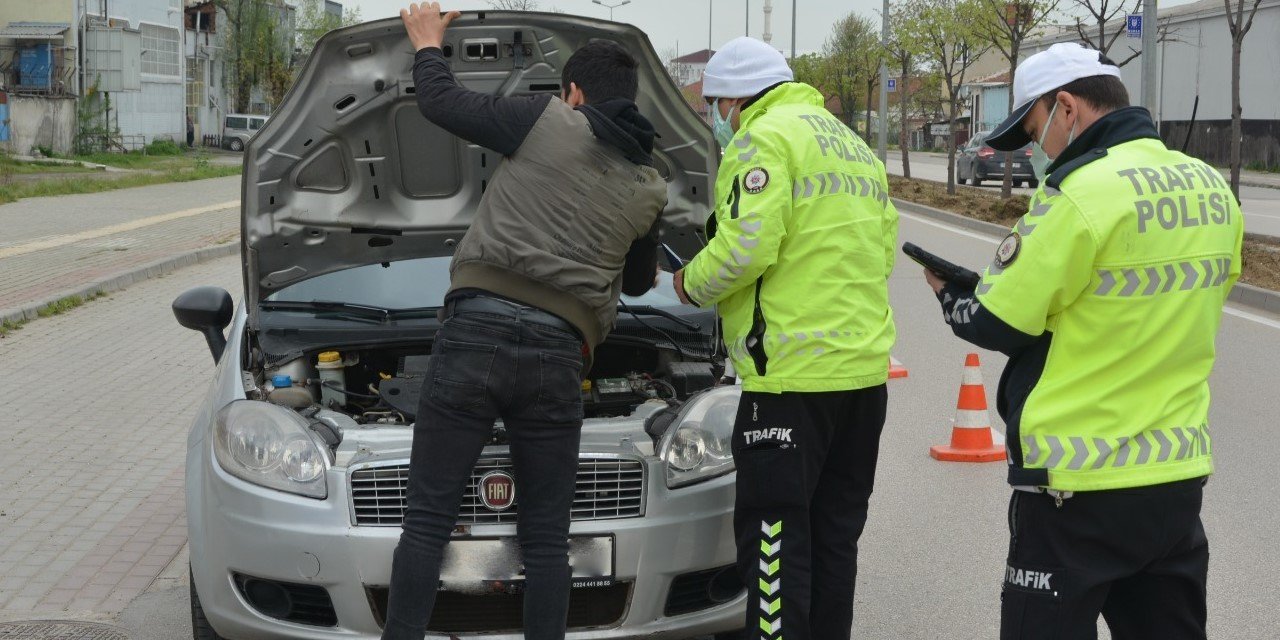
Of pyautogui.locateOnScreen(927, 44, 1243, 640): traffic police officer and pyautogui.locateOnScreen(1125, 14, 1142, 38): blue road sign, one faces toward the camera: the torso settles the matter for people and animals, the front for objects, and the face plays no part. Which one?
the blue road sign

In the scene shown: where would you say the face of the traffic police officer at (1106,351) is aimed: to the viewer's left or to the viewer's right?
to the viewer's left

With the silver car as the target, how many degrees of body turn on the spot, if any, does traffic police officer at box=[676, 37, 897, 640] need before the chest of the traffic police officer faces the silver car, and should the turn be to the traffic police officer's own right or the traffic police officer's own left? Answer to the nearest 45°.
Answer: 0° — they already face it

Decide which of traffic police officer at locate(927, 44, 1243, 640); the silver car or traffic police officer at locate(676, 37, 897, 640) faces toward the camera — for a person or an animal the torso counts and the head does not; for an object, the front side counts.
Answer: the silver car

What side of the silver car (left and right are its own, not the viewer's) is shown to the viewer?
front

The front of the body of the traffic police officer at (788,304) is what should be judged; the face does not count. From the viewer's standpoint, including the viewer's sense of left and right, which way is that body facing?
facing away from the viewer and to the left of the viewer

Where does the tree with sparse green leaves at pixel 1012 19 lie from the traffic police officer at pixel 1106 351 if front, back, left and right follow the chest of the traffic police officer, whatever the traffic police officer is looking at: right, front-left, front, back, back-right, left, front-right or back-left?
front-right

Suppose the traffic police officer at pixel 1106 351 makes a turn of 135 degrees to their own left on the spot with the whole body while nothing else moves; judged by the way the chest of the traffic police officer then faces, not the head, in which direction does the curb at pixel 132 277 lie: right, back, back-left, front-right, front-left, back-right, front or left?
back-right

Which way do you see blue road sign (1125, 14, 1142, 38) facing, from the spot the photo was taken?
facing the viewer

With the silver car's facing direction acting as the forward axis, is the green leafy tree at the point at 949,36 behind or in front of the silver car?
behind

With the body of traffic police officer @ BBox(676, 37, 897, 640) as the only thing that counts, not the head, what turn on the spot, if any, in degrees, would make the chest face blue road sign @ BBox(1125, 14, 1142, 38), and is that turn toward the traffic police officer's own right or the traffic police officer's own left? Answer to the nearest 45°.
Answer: approximately 45° to the traffic police officer's own right

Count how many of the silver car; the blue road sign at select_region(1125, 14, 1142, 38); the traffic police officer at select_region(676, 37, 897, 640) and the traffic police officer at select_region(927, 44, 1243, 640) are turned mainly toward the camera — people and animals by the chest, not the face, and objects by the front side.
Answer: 2

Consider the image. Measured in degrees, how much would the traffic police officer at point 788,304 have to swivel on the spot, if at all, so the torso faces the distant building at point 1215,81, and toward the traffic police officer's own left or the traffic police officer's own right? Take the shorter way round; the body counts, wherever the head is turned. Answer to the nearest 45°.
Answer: approximately 45° to the traffic police officer's own right

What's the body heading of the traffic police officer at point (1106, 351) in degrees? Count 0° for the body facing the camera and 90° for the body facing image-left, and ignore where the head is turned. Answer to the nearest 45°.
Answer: approximately 135°

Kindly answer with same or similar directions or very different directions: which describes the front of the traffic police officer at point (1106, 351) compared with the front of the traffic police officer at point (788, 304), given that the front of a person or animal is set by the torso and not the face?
same or similar directions

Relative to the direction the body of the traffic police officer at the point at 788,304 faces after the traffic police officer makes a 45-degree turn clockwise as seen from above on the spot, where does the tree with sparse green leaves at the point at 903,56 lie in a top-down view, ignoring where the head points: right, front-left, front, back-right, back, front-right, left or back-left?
front

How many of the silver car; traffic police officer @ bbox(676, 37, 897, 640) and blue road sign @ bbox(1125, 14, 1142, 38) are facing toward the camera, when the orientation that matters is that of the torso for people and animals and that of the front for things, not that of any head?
2

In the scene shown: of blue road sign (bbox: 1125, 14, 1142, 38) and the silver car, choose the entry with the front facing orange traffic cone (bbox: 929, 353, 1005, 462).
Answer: the blue road sign

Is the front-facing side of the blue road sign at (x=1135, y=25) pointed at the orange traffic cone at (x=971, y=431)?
yes

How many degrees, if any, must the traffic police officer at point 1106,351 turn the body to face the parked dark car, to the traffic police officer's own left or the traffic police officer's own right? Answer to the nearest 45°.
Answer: approximately 45° to the traffic police officer's own right

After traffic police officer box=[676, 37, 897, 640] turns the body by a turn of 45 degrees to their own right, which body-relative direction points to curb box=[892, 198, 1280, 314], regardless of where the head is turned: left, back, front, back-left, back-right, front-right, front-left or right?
front
